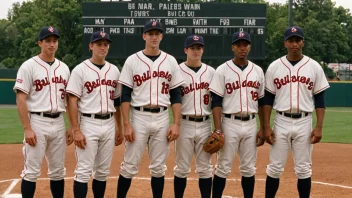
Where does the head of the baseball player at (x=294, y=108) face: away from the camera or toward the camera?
toward the camera

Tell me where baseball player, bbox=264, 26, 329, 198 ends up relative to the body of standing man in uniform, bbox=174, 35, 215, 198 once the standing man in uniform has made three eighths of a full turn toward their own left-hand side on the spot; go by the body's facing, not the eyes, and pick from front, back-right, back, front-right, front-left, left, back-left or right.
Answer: front-right

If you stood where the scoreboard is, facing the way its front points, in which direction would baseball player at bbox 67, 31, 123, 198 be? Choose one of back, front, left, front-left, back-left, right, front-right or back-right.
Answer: front

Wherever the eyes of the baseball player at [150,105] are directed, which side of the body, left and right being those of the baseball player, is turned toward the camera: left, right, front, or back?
front

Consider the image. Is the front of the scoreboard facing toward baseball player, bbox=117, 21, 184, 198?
yes

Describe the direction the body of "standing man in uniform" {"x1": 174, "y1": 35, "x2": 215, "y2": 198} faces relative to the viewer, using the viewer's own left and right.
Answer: facing the viewer

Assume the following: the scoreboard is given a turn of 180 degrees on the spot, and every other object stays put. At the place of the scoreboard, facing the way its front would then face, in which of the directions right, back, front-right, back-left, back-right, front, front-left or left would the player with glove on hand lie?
back

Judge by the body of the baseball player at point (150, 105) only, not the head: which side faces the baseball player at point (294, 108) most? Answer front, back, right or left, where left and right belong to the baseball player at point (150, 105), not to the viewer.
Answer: left

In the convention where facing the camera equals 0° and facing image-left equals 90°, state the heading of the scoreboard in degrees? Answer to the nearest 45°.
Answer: approximately 0°

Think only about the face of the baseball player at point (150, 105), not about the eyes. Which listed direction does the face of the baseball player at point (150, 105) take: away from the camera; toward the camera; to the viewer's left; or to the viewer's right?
toward the camera

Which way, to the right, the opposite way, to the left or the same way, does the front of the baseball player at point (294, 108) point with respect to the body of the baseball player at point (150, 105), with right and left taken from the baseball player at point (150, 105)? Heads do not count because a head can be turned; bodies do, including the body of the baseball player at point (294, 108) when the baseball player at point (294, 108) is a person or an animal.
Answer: the same way

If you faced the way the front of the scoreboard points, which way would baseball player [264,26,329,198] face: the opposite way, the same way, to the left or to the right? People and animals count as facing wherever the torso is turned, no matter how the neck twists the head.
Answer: the same way

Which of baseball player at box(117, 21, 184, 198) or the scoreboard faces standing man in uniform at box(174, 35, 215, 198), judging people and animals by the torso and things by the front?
the scoreboard

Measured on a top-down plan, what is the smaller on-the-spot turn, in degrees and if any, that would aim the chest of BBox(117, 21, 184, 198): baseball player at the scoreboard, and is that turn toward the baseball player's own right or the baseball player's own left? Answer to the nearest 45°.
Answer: approximately 180°

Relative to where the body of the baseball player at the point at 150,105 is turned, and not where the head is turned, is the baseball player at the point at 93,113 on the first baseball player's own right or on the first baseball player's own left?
on the first baseball player's own right

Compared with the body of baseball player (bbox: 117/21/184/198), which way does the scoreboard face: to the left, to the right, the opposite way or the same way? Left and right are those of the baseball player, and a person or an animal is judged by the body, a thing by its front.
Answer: the same way
